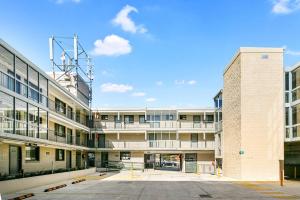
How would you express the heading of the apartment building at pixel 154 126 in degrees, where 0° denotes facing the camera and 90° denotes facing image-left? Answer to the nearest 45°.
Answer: approximately 0°

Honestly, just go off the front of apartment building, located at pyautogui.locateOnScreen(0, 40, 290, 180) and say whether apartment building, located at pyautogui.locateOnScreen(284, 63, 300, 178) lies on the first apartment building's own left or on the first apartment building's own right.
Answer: on the first apartment building's own left
